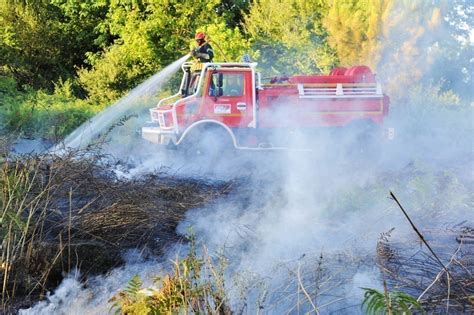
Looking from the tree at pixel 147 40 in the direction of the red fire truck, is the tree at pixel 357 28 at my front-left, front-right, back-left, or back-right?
front-left

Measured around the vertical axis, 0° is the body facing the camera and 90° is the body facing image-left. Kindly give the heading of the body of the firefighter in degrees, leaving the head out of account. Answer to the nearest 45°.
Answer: approximately 45°

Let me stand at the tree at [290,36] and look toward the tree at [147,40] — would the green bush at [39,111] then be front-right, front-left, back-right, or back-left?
front-left

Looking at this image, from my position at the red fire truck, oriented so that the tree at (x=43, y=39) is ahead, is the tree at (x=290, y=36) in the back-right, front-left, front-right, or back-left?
front-right

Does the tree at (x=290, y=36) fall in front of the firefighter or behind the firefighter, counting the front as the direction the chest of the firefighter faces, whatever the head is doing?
behind

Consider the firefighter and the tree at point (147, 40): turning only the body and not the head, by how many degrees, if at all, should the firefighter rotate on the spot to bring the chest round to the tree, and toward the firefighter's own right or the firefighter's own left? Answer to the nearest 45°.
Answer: approximately 135° to the firefighter's own right

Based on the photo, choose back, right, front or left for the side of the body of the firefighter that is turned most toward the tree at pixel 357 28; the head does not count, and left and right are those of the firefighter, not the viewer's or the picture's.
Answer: back
